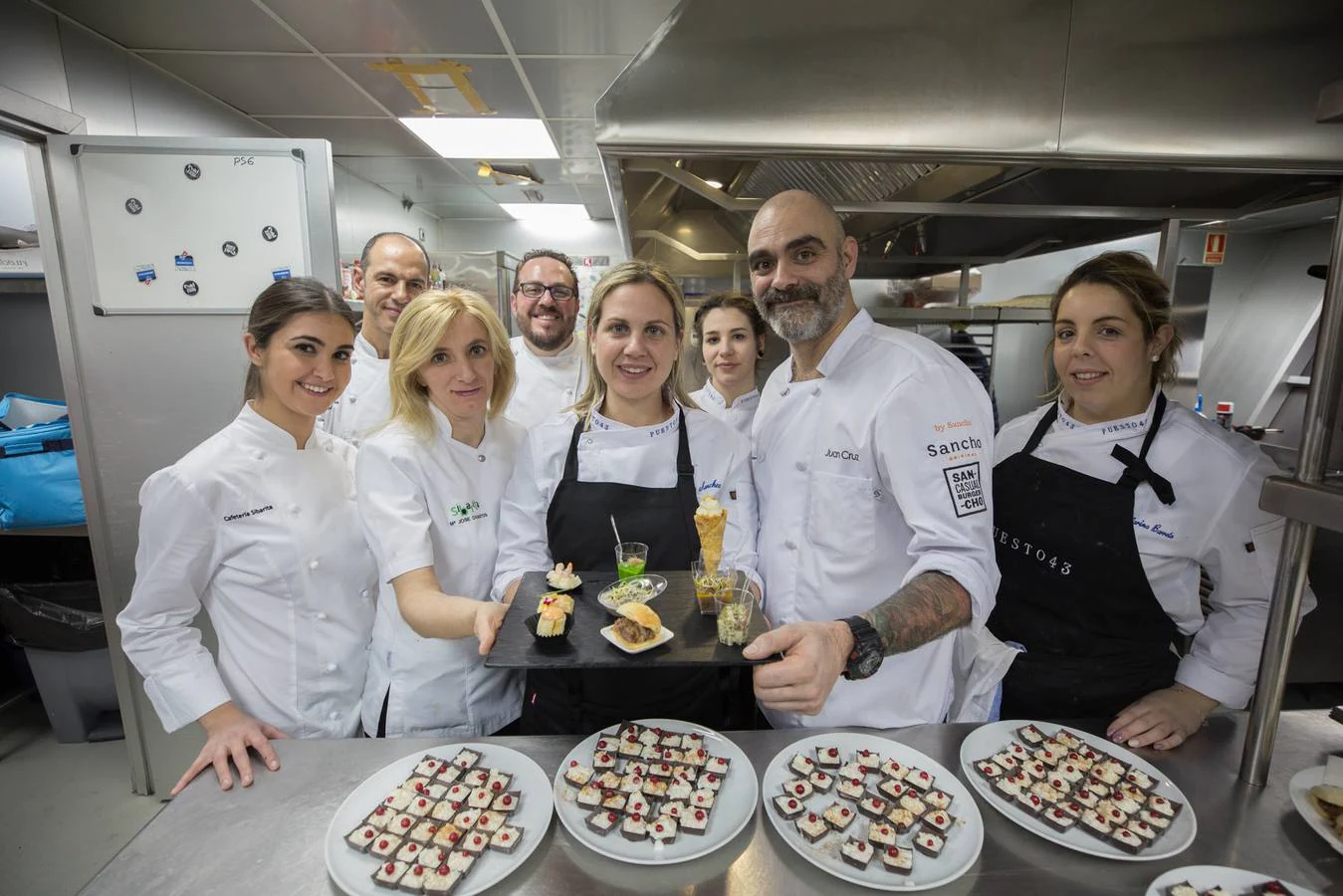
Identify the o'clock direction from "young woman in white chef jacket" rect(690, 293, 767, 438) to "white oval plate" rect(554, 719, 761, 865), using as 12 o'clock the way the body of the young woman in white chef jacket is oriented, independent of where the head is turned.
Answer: The white oval plate is roughly at 12 o'clock from the young woman in white chef jacket.

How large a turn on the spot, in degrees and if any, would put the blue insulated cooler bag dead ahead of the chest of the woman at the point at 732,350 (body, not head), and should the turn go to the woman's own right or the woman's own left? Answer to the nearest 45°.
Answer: approximately 90° to the woman's own right

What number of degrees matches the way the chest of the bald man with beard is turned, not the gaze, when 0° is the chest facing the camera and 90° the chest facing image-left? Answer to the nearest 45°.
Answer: approximately 45°

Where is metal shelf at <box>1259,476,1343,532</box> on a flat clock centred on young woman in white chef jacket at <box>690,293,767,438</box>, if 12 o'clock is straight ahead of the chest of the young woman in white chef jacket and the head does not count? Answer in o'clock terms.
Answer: The metal shelf is roughly at 11 o'clock from the young woman in white chef jacket.

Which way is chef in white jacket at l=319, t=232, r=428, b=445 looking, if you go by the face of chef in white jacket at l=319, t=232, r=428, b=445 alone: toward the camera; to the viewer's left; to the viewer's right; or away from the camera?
toward the camera

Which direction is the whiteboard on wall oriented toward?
toward the camera

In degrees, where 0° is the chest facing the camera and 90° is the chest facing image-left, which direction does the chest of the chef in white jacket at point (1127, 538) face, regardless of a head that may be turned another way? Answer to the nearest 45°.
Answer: approximately 45°

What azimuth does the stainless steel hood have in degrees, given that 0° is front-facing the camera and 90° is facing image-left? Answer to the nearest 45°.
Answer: approximately 0°

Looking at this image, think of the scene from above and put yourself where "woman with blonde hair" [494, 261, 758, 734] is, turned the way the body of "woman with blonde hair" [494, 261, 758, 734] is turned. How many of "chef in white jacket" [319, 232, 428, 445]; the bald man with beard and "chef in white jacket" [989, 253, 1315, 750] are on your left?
2

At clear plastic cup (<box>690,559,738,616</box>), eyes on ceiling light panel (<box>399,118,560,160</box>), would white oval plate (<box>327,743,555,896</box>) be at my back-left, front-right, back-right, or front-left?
back-left

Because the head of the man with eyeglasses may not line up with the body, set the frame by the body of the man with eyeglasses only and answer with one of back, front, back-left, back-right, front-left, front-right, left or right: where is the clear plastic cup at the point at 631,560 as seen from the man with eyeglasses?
front

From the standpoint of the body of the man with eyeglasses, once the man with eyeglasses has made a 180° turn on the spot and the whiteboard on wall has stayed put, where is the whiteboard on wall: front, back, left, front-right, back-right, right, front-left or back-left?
left

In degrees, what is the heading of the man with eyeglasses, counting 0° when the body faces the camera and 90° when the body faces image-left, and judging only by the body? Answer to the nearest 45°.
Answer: approximately 0°

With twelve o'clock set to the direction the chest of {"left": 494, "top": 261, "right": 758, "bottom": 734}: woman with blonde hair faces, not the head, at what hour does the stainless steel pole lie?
The stainless steel pole is roughly at 10 o'clock from the woman with blonde hair.

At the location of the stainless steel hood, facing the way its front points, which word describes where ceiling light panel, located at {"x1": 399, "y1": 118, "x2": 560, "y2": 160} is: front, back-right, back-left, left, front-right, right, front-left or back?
back-right
